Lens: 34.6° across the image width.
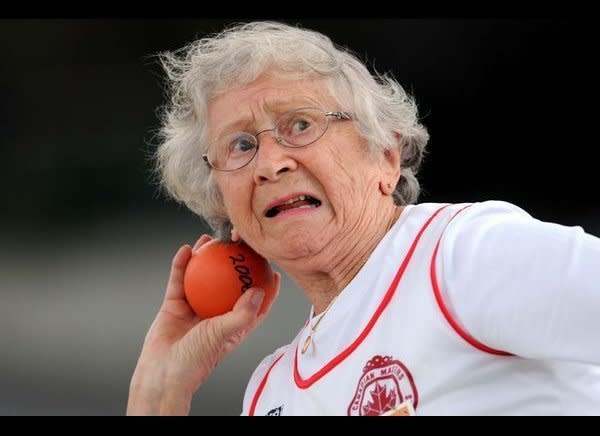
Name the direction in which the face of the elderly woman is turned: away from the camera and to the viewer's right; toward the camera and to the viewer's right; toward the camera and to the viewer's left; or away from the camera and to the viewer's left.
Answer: toward the camera and to the viewer's left

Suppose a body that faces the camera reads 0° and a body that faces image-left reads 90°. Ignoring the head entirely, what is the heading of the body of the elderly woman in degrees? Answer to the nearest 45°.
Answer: approximately 45°
